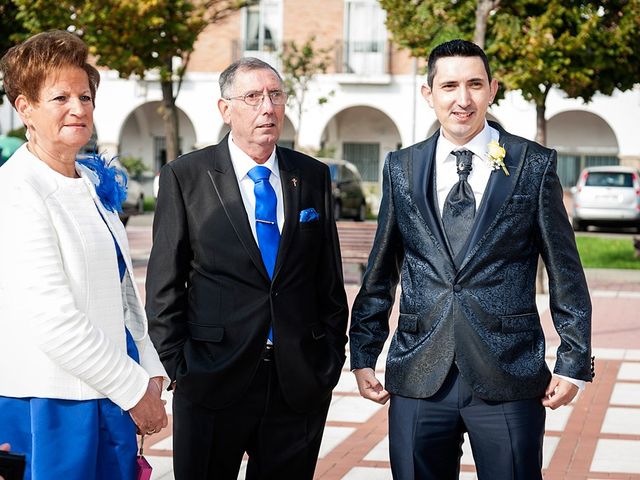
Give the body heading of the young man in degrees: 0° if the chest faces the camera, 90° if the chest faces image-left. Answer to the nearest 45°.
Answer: approximately 0°

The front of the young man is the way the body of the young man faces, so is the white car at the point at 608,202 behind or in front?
behind

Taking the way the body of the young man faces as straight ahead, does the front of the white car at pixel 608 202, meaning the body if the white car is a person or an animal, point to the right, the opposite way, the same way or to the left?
the opposite way

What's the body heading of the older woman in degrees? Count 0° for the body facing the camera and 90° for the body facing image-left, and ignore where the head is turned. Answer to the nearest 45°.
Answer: approximately 315°

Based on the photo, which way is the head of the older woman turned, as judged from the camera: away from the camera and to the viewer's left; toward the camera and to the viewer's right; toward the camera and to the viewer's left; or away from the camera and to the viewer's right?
toward the camera and to the viewer's right

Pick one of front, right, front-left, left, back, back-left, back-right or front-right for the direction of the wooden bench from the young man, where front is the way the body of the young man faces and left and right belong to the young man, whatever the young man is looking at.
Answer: back

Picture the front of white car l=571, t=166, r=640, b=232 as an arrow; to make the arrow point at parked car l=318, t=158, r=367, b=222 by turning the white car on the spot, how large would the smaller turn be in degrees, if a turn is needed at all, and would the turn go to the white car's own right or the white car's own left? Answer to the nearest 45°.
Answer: approximately 90° to the white car's own left

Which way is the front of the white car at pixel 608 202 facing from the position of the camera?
facing away from the viewer

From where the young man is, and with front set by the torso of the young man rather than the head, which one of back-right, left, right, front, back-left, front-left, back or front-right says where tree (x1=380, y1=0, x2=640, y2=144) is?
back

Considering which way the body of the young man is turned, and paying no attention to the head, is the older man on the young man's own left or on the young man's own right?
on the young man's own right

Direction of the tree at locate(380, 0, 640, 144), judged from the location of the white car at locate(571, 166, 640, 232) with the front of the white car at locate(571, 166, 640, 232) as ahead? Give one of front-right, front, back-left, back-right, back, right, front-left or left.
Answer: back

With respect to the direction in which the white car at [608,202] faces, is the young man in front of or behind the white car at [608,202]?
behind

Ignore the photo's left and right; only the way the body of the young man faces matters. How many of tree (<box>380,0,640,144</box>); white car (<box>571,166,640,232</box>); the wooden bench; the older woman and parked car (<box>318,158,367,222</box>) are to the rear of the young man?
4

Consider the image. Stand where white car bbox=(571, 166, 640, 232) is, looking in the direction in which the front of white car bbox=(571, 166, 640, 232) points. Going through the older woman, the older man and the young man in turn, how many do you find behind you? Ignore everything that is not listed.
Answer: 3

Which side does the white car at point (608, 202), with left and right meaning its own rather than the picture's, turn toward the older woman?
back

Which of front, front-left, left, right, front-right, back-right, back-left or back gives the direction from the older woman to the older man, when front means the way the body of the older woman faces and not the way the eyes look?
left
